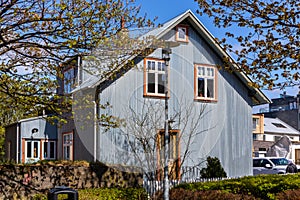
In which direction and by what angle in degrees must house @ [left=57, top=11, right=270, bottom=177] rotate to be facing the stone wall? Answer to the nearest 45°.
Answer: approximately 45° to its right

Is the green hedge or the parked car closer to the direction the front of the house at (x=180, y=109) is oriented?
the green hedge

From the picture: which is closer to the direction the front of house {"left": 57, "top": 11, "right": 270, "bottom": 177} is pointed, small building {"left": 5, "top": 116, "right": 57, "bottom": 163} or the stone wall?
the stone wall

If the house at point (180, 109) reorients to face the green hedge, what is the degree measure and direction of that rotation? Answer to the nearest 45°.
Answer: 0° — it already faces it

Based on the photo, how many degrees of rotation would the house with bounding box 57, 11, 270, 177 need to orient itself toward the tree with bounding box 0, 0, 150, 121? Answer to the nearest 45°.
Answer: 0° — it already faces it

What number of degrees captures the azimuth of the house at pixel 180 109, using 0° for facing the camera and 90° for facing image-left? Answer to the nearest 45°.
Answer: approximately 0°

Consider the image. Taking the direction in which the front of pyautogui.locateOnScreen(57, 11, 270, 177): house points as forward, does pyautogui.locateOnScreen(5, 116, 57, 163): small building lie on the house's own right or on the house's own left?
on the house's own right
